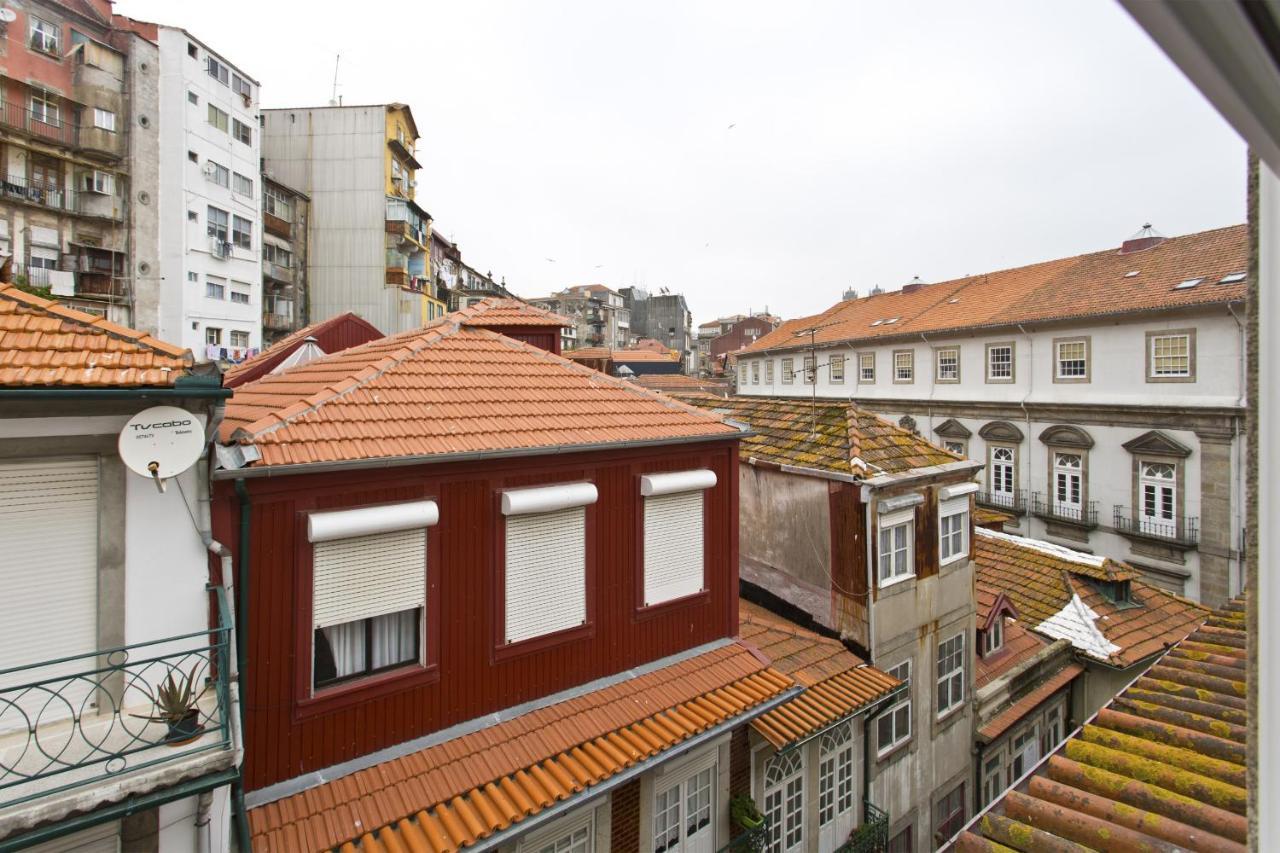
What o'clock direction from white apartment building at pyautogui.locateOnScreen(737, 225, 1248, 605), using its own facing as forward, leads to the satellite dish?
The satellite dish is roughly at 11 o'clock from the white apartment building.

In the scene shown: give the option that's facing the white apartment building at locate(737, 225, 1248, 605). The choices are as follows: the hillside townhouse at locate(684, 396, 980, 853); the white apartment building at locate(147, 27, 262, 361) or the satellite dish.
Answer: the white apartment building at locate(147, 27, 262, 361)

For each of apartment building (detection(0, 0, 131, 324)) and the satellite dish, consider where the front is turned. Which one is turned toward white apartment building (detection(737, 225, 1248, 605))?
the apartment building

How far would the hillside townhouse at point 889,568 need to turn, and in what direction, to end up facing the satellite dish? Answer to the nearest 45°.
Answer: approximately 90° to its right

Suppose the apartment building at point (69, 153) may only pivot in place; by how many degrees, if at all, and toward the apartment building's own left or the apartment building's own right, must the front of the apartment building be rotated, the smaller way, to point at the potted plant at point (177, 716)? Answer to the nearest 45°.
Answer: approximately 45° to the apartment building's own right

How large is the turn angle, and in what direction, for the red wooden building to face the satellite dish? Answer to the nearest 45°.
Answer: approximately 90° to its right

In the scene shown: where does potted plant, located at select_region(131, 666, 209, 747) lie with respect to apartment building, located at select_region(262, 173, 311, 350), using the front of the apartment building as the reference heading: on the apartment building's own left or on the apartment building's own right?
on the apartment building's own right

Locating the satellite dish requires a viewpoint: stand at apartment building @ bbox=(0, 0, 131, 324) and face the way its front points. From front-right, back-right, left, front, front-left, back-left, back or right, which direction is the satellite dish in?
front-right

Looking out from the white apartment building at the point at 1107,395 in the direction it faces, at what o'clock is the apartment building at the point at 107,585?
The apartment building is roughly at 11 o'clock from the white apartment building.

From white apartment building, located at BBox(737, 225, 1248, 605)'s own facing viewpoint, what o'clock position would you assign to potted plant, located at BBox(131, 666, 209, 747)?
The potted plant is roughly at 11 o'clock from the white apartment building.

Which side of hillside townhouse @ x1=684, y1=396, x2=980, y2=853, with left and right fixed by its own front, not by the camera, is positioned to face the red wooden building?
right

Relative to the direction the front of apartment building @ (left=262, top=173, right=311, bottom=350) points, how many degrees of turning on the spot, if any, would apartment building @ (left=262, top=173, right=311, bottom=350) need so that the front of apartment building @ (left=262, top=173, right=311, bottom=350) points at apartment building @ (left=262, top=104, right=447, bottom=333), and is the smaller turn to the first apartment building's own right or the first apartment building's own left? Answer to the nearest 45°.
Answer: approximately 45° to the first apartment building's own left

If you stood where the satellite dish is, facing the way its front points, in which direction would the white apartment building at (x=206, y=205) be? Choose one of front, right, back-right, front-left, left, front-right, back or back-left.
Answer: back

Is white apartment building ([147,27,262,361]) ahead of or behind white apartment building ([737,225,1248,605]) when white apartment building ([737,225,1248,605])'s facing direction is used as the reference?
ahead
